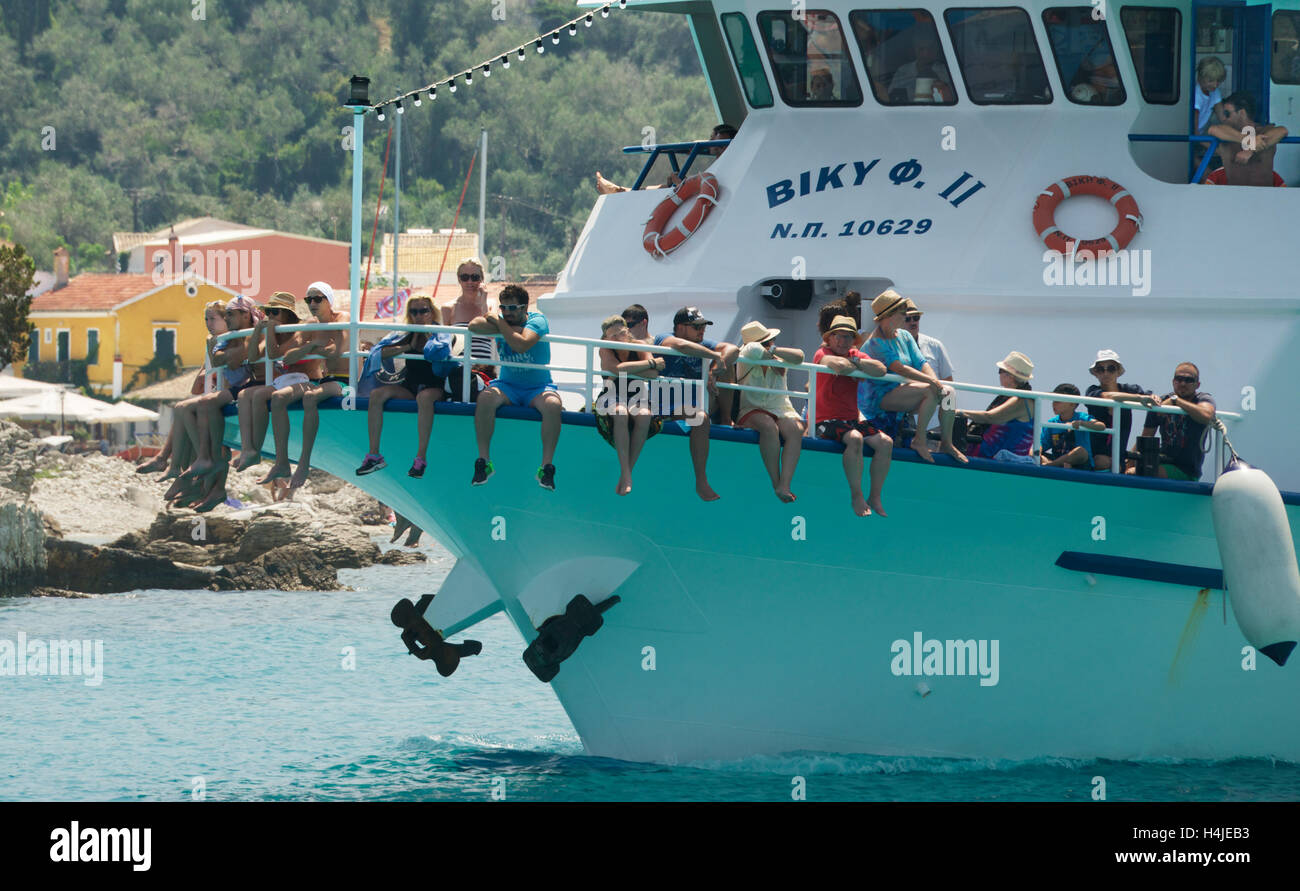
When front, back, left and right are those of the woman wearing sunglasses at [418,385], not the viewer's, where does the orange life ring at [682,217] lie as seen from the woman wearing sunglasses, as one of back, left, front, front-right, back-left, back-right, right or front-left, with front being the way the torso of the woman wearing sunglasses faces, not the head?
back

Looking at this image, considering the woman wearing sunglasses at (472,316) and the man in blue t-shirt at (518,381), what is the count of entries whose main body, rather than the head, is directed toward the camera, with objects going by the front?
2

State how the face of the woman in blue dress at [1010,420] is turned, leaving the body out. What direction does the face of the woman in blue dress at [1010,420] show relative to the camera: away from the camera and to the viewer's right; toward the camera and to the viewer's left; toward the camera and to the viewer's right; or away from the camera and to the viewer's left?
toward the camera and to the viewer's left

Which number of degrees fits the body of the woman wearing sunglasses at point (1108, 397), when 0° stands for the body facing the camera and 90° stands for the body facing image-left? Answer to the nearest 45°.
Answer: approximately 0°

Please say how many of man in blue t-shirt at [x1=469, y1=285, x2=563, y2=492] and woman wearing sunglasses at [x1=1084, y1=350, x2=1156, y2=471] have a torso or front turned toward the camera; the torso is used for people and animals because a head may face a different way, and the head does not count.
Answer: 2
